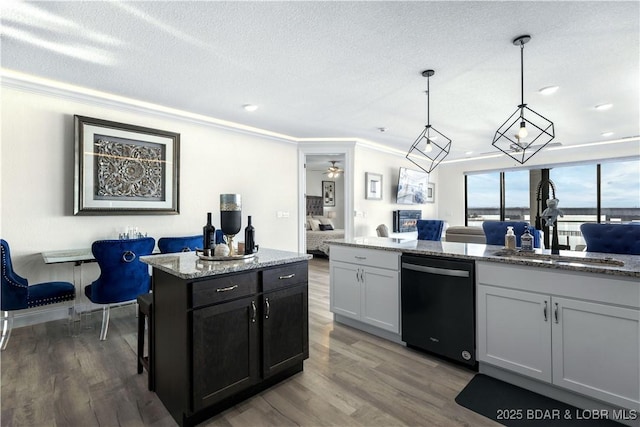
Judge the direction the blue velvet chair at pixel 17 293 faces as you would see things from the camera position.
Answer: facing to the right of the viewer

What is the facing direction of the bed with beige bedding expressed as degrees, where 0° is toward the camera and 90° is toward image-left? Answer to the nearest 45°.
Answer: approximately 315°

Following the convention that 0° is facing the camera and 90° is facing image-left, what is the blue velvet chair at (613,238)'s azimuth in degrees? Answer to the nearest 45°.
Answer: approximately 0°

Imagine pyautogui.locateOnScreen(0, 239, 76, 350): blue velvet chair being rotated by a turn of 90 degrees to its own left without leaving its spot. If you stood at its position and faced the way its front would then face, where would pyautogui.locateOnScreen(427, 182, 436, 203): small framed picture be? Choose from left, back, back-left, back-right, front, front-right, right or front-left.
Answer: right

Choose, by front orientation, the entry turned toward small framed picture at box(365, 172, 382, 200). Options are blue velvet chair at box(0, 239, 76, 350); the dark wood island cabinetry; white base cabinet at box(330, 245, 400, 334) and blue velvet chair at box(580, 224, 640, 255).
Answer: blue velvet chair at box(0, 239, 76, 350)

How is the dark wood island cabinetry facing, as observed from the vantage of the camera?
facing the viewer and to the right of the viewer

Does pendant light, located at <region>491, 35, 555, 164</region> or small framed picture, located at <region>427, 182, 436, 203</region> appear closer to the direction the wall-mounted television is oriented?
the pendant light

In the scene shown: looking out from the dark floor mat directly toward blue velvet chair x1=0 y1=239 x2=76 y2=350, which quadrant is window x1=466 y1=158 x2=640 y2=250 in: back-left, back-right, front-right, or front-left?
back-right

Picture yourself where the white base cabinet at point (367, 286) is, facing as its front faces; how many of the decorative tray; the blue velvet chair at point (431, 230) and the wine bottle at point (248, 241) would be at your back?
1

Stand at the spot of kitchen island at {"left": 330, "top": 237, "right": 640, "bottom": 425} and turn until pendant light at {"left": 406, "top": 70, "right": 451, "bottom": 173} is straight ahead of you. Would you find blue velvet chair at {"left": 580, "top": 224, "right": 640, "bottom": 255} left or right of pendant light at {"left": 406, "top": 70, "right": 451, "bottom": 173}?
right

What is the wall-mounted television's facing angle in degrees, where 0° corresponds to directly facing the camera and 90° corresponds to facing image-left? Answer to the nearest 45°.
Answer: approximately 315°

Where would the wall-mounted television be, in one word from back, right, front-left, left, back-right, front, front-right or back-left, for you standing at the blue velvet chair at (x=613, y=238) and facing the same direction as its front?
back-right

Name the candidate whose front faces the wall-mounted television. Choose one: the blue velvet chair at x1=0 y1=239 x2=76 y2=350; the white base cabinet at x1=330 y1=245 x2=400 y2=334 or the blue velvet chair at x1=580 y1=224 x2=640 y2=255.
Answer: the blue velvet chair at x1=0 y1=239 x2=76 y2=350

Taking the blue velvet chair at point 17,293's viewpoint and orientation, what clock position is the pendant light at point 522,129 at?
The pendant light is roughly at 1 o'clock from the blue velvet chair.
